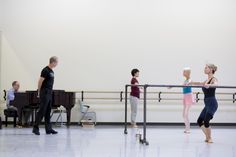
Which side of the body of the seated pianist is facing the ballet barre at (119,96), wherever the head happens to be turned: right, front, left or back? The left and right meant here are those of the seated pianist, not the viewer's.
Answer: front

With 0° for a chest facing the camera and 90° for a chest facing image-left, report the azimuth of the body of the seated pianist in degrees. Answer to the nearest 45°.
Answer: approximately 270°

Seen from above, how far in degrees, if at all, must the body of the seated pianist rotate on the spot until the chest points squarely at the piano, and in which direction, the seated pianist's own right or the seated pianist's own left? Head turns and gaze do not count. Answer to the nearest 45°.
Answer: approximately 45° to the seated pianist's own right
